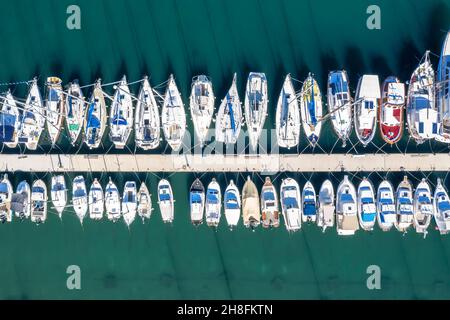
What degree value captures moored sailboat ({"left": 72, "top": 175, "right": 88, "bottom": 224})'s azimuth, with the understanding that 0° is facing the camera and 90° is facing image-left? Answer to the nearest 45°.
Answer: approximately 0°

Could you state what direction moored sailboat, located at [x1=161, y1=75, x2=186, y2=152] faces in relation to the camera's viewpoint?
facing away from the viewer
